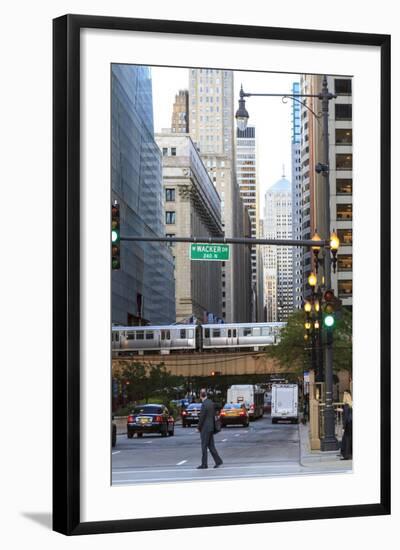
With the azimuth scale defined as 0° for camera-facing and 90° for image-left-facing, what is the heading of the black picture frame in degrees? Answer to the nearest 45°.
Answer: approximately 315°
